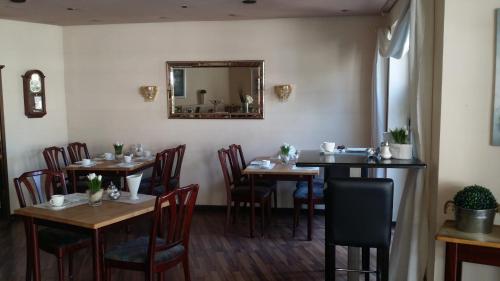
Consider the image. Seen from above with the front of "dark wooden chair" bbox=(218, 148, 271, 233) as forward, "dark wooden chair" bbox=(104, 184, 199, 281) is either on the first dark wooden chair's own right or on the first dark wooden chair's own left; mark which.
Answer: on the first dark wooden chair's own right

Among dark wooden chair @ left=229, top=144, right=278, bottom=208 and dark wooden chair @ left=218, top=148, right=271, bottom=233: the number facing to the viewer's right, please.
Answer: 2

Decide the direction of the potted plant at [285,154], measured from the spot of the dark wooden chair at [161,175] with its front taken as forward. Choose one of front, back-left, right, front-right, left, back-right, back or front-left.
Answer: back-left

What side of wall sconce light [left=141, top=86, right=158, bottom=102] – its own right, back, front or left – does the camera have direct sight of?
front

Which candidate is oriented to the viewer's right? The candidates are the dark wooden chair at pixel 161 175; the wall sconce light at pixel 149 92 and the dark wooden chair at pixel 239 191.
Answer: the dark wooden chair at pixel 239 191

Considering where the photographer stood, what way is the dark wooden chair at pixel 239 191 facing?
facing to the right of the viewer

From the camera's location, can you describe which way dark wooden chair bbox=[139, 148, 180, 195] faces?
facing away from the viewer and to the left of the viewer

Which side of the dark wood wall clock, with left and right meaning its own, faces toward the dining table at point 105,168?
front

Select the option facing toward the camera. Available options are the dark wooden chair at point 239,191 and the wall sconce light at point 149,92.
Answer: the wall sconce light

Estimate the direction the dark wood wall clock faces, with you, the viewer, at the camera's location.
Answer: facing the viewer and to the right of the viewer

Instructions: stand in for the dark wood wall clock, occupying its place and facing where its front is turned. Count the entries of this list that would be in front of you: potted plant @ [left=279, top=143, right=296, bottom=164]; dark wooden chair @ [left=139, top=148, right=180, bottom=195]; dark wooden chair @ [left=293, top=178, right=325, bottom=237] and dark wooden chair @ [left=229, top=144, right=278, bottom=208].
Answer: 4

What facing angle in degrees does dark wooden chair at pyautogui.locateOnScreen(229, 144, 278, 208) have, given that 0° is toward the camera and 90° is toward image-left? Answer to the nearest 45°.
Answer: approximately 270°

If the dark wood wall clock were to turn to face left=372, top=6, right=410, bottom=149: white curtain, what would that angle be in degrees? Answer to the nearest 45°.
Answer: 0° — it already faces it

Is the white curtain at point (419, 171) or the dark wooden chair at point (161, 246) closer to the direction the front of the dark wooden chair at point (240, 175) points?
the white curtain

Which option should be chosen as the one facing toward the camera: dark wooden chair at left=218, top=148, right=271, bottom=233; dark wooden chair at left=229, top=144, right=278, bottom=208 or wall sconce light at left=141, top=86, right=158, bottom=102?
the wall sconce light

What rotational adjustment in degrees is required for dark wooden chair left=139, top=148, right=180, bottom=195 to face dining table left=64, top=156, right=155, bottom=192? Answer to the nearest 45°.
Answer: approximately 45° to its right

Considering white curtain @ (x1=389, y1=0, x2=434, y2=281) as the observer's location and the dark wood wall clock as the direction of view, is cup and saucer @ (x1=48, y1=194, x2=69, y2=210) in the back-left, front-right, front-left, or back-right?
front-left

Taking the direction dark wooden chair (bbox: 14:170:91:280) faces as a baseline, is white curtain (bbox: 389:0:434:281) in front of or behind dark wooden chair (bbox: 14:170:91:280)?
in front

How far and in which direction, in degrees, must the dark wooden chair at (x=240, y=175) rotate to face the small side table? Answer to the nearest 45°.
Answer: approximately 45° to its right

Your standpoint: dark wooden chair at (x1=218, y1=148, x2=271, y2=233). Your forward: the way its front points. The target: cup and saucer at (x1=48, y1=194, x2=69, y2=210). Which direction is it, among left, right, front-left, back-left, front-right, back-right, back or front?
back-right

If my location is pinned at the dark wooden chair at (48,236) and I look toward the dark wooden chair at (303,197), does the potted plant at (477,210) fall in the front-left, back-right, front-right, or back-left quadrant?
front-right
